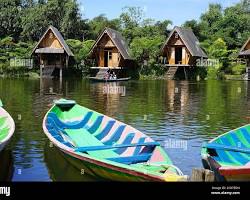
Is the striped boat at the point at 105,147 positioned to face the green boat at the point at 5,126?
no

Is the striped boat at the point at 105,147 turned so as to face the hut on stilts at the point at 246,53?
no
